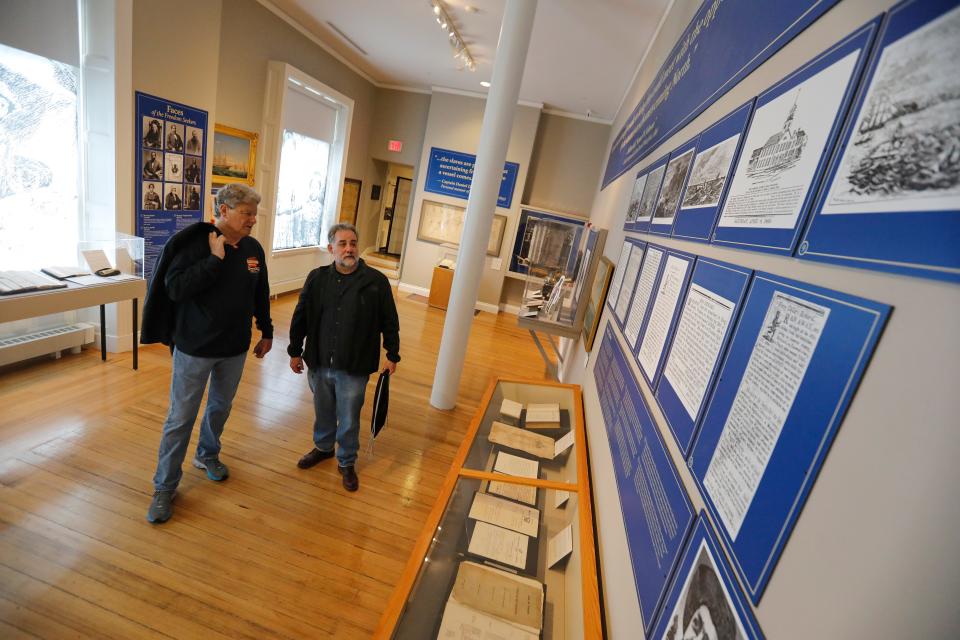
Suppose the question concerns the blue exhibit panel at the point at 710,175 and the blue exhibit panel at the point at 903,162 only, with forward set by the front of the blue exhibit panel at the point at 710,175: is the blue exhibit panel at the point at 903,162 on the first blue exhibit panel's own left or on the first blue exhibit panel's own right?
on the first blue exhibit panel's own left

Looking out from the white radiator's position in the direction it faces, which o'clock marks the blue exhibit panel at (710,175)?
The blue exhibit panel is roughly at 1 o'clock from the white radiator.

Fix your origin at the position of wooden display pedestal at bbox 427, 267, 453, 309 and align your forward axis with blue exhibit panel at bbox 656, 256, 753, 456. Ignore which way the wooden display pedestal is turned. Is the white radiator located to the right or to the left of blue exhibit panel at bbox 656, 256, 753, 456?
right

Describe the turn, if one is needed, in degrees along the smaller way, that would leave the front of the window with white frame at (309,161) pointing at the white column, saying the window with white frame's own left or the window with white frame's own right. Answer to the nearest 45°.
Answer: approximately 45° to the window with white frame's own right

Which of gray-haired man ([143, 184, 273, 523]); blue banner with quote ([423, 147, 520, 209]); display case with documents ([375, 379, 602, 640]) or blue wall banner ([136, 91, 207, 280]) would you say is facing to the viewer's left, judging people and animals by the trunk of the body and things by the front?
the display case with documents

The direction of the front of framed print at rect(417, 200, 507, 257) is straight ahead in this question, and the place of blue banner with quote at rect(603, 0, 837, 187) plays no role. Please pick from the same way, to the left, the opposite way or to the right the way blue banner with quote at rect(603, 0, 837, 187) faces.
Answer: to the right

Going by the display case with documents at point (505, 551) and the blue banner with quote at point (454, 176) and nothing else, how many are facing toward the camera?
1

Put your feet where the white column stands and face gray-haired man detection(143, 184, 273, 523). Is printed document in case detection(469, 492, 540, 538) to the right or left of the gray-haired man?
left
